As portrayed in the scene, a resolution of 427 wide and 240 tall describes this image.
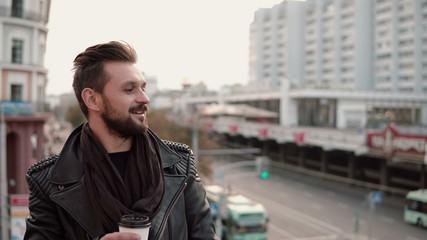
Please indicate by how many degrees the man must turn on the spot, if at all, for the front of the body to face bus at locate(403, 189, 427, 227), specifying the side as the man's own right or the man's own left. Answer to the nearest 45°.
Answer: approximately 90° to the man's own left

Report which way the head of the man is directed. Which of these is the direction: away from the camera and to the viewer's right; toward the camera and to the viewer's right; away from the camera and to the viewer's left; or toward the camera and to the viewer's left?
toward the camera and to the viewer's right

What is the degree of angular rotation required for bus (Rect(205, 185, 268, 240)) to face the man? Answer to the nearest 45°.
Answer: approximately 45° to its right

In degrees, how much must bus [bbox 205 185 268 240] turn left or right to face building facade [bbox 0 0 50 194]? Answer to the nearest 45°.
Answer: approximately 135° to its right

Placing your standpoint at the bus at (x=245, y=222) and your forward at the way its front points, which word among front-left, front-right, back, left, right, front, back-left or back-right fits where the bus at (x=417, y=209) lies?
front-left
